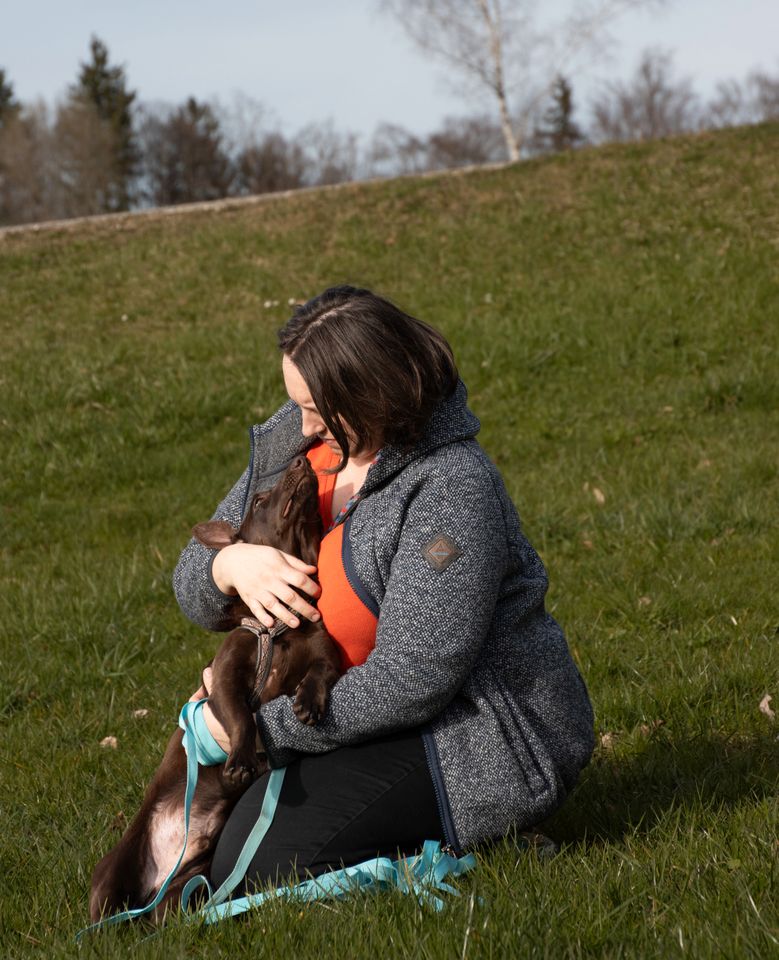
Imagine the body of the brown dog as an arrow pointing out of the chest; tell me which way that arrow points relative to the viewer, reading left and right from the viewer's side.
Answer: facing the viewer and to the right of the viewer

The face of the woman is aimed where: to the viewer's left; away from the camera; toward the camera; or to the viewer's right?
to the viewer's left
